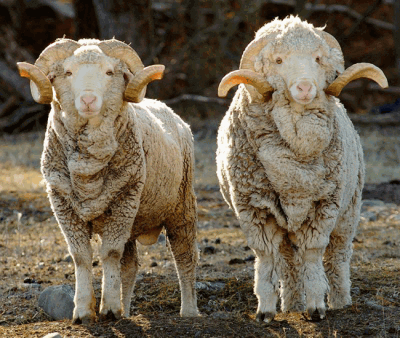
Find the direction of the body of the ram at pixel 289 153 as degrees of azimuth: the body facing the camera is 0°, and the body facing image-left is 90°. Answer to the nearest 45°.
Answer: approximately 0°

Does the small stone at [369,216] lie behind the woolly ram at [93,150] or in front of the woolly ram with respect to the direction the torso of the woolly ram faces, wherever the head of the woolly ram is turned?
behind

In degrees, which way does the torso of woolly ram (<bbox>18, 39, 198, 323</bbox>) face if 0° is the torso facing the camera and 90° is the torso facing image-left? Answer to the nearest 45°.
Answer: approximately 45°

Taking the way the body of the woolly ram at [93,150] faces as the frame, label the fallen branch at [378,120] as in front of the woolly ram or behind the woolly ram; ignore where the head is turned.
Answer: behind

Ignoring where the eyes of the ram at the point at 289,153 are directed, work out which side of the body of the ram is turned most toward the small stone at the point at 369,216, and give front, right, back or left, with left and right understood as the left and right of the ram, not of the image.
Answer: back

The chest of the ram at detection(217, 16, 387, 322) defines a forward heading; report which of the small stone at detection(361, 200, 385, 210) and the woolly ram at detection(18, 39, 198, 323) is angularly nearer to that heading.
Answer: the woolly ram

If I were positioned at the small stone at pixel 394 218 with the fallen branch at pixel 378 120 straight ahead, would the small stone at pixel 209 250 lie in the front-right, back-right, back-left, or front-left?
back-left

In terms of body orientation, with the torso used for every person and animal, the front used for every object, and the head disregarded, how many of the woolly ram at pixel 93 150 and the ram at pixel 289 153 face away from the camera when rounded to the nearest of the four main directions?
0
